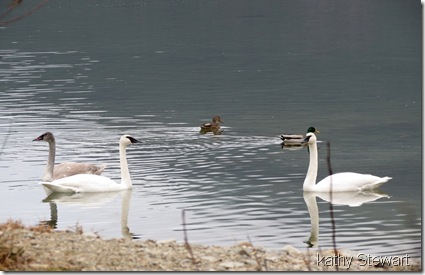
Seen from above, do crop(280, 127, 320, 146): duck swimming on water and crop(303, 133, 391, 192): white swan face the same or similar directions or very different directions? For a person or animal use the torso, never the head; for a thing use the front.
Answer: very different directions

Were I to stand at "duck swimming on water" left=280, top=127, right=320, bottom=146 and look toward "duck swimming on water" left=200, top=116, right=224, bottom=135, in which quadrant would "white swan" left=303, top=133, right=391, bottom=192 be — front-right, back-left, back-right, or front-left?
back-left

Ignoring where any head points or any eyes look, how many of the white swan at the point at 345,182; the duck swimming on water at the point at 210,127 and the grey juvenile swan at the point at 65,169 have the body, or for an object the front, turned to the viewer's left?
2

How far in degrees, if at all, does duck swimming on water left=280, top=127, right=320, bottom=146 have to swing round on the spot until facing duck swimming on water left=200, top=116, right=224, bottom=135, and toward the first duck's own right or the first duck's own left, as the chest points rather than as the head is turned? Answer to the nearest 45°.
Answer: approximately 135° to the first duck's own left

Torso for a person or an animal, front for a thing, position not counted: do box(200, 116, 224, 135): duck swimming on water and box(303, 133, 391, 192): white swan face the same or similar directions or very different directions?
very different directions

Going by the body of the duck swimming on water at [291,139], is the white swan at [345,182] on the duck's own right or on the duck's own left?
on the duck's own right

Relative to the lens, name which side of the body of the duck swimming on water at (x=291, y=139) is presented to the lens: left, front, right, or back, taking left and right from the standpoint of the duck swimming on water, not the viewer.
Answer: right

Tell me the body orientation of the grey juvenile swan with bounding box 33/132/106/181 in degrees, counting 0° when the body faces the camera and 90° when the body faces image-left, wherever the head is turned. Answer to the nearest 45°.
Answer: approximately 90°

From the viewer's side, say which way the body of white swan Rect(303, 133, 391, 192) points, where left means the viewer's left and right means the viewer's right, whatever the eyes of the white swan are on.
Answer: facing to the left of the viewer

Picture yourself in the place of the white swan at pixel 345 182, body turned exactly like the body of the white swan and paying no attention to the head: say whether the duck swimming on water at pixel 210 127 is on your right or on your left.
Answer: on your right
